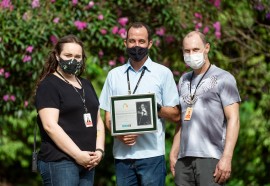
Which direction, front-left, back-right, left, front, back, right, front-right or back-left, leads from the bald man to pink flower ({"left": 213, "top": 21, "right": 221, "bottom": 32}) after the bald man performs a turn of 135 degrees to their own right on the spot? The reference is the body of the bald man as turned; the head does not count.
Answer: front

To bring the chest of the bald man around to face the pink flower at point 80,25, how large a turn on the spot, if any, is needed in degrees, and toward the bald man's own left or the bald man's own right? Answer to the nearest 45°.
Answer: approximately 90° to the bald man's own right

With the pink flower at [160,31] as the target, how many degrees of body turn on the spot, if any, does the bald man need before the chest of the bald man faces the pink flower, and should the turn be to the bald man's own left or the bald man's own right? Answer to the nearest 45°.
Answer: approximately 135° to the bald man's own right

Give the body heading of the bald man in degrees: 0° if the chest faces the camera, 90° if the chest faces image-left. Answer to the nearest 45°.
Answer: approximately 45°

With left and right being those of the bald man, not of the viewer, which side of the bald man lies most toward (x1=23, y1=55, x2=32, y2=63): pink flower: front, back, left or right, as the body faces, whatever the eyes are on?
right

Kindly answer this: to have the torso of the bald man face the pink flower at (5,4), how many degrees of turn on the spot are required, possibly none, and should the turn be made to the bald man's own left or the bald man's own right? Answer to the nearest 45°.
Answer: approximately 90° to the bald man's own right

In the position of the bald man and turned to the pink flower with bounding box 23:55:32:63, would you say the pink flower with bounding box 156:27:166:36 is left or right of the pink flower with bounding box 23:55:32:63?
right

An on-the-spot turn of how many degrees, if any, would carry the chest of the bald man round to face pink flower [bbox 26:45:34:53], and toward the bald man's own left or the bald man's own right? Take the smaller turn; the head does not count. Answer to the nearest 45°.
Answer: approximately 90° to the bald man's own right

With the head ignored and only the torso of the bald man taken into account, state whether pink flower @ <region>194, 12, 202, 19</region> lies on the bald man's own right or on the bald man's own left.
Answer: on the bald man's own right
